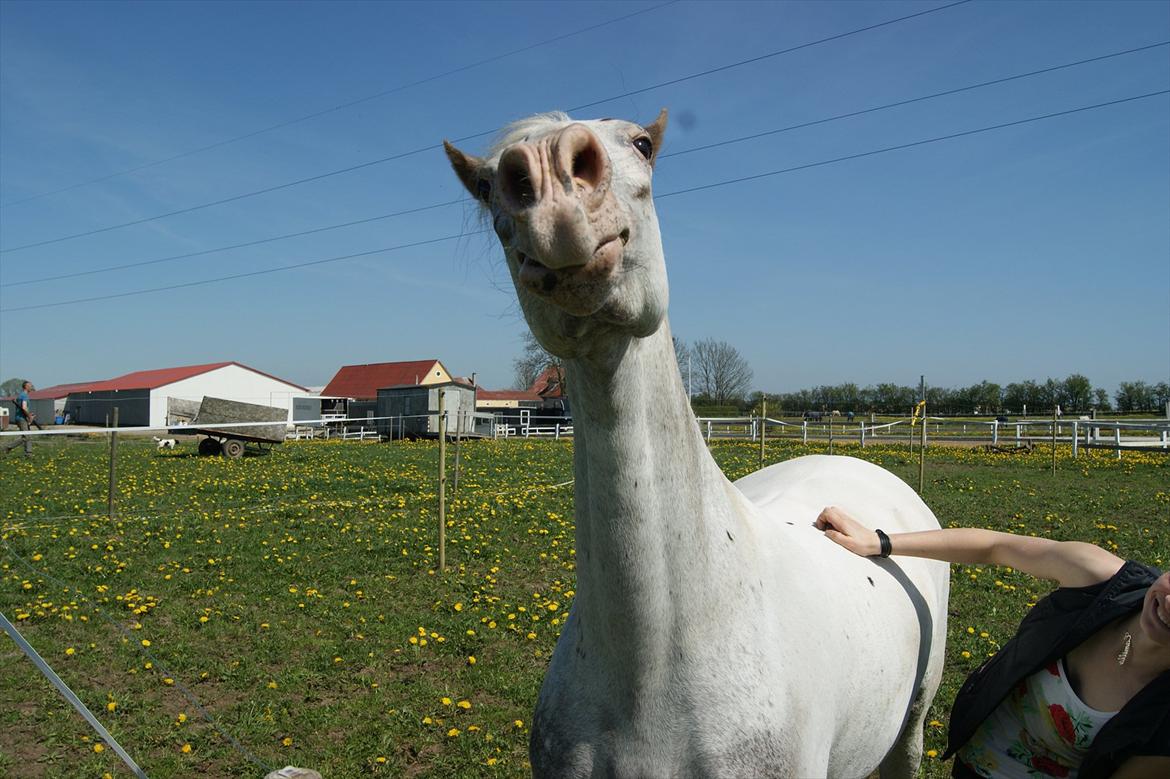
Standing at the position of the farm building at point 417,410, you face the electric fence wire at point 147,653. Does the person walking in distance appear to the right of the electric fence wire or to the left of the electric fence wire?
right

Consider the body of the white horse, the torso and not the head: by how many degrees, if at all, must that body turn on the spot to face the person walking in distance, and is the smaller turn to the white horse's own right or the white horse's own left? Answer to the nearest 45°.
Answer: approximately 90° to the white horse's own right

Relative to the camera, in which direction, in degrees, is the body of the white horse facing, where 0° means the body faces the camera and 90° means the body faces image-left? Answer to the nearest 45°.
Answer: approximately 45°

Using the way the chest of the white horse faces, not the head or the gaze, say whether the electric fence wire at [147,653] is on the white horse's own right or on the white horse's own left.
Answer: on the white horse's own right
